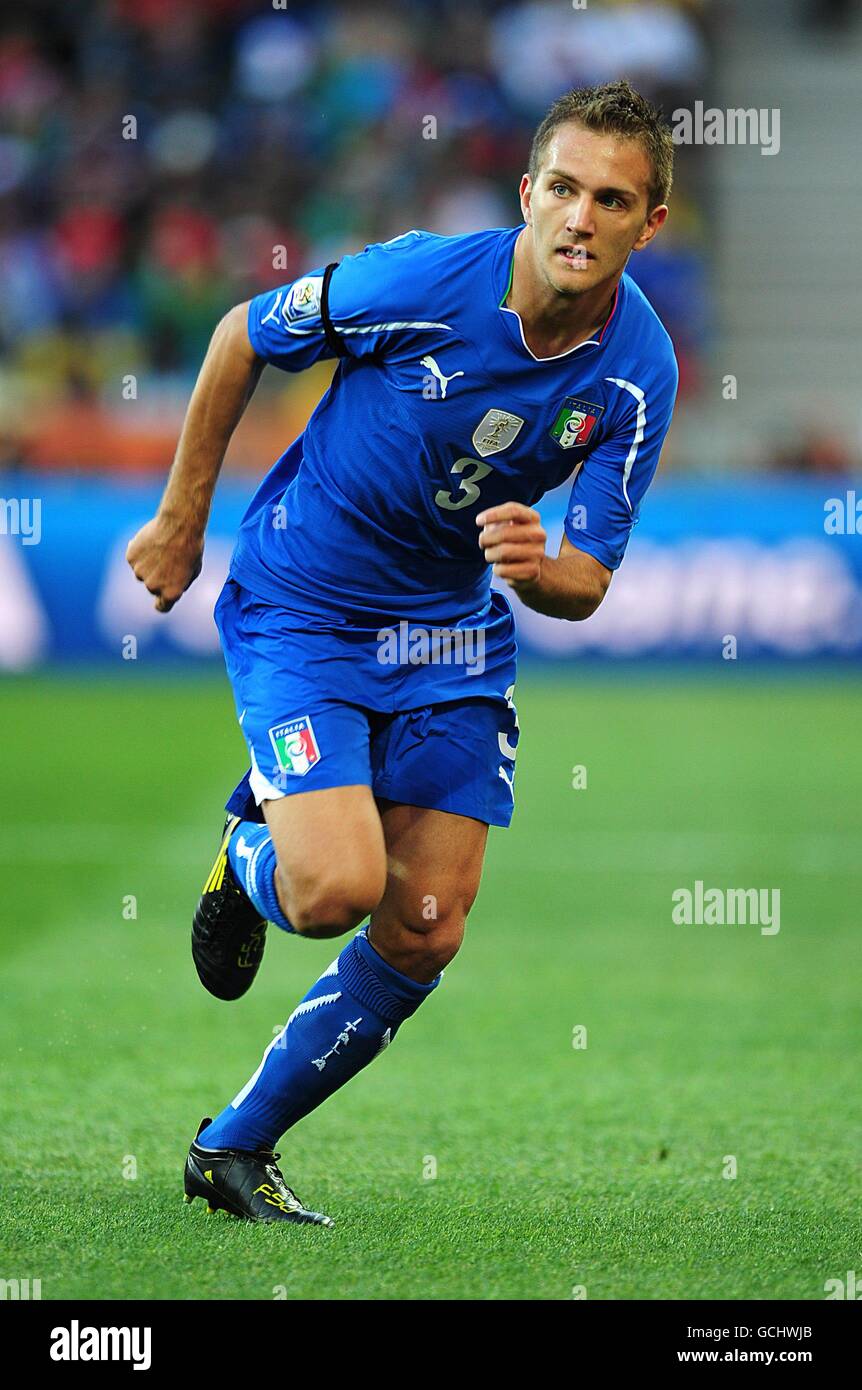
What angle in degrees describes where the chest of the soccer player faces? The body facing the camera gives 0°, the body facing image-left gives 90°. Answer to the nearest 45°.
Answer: approximately 315°
